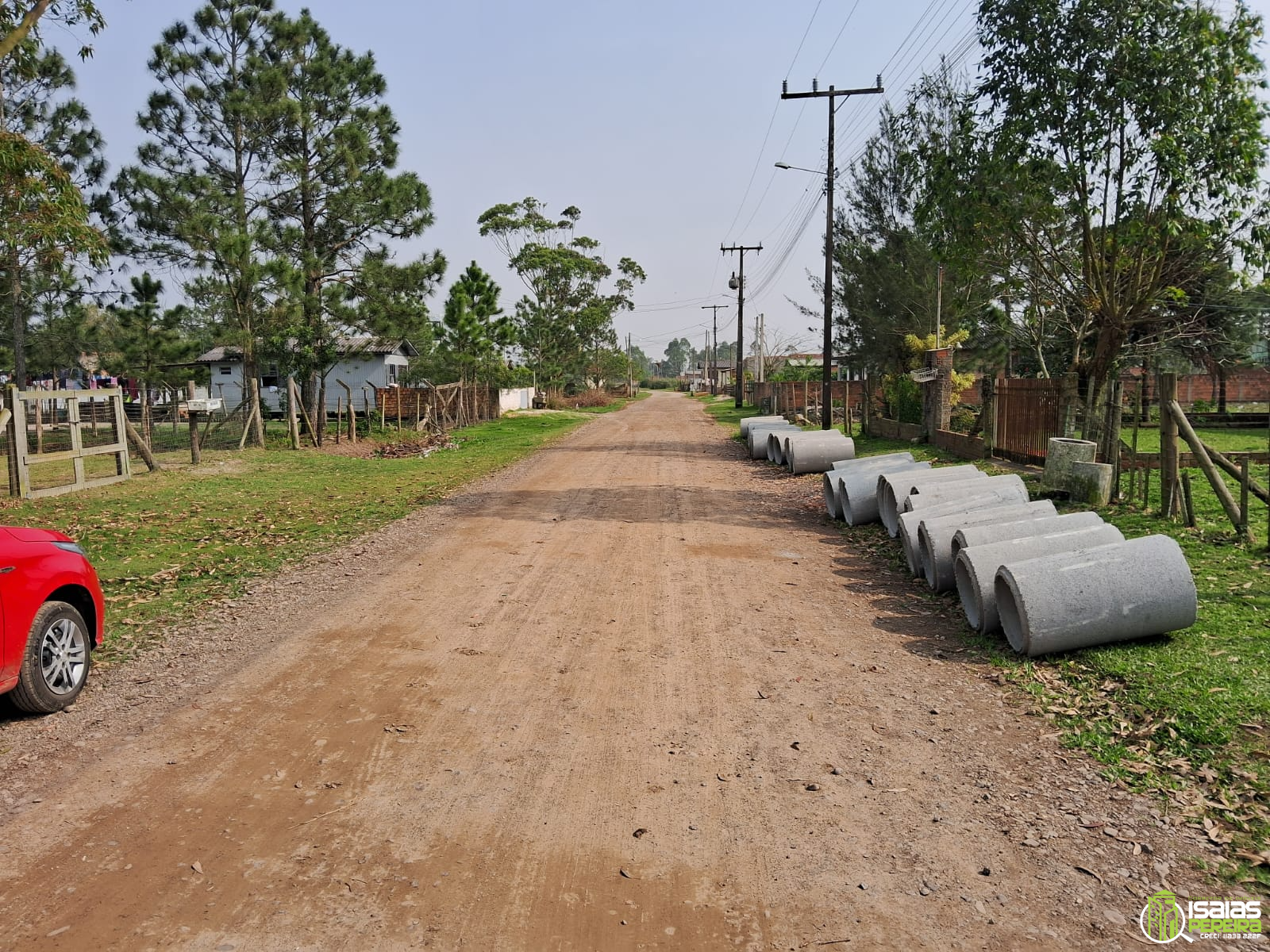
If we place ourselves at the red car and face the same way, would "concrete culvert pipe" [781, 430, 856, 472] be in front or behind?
in front

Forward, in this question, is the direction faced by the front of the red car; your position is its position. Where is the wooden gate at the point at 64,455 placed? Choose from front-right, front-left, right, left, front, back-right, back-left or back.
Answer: front-left

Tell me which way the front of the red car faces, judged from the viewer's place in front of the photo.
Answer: facing away from the viewer and to the right of the viewer
